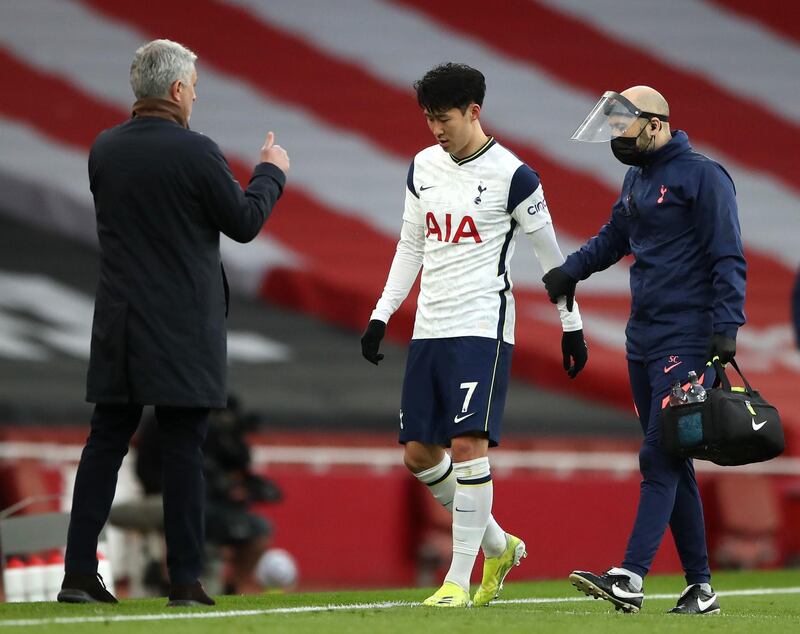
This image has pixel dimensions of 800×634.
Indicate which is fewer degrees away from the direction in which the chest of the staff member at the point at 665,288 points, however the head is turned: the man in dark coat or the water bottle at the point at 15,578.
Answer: the man in dark coat

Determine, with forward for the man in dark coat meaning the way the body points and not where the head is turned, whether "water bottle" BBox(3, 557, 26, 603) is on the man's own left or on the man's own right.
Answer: on the man's own left

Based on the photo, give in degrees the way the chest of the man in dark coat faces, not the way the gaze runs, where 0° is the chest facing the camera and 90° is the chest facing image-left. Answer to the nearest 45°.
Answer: approximately 225°

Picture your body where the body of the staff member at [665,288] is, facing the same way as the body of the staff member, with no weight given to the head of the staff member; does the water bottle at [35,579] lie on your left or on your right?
on your right

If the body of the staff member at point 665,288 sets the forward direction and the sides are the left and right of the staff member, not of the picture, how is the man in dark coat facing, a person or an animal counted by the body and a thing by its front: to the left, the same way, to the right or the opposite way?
the opposite way

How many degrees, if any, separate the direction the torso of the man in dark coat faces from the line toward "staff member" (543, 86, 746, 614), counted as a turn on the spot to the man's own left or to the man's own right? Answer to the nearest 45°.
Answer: approximately 45° to the man's own right

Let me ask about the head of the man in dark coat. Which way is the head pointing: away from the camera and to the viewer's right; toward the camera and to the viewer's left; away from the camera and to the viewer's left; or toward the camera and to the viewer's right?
away from the camera and to the viewer's right
